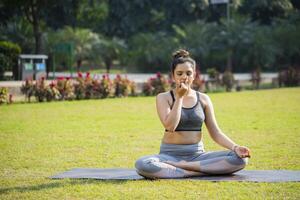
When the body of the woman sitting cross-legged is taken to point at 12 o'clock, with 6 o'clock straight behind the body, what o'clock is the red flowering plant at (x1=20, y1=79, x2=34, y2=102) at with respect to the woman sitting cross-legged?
The red flowering plant is roughly at 5 o'clock from the woman sitting cross-legged.

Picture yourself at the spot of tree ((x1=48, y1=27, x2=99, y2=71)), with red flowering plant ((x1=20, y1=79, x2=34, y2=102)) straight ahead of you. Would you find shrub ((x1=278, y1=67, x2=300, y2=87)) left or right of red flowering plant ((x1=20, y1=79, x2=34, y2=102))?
left

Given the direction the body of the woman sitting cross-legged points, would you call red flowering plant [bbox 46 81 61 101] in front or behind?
behind

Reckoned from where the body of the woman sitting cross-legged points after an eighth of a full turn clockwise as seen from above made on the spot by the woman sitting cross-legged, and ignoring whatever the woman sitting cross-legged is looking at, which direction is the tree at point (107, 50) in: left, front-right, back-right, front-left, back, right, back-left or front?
back-right

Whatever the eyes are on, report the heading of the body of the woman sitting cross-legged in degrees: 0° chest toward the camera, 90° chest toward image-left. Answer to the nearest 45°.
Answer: approximately 0°

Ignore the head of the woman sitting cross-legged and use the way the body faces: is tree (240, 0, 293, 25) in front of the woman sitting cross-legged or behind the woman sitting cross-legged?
behind

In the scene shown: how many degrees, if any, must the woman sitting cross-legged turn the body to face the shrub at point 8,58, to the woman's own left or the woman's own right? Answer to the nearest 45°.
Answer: approximately 135° to the woman's own right

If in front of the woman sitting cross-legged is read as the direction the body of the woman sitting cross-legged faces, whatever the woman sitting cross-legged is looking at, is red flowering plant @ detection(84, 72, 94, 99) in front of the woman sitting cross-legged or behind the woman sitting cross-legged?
behind

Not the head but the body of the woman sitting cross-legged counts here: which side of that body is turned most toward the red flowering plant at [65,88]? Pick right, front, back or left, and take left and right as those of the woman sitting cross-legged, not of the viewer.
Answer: back

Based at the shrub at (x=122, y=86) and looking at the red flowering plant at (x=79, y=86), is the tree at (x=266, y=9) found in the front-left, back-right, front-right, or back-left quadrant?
back-right

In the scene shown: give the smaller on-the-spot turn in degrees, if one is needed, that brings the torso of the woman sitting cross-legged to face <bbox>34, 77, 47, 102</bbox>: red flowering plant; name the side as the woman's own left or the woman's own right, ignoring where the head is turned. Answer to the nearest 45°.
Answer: approximately 135° to the woman's own right

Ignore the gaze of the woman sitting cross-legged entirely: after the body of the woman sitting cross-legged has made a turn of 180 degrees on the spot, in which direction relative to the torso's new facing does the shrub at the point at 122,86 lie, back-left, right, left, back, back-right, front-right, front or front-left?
front
